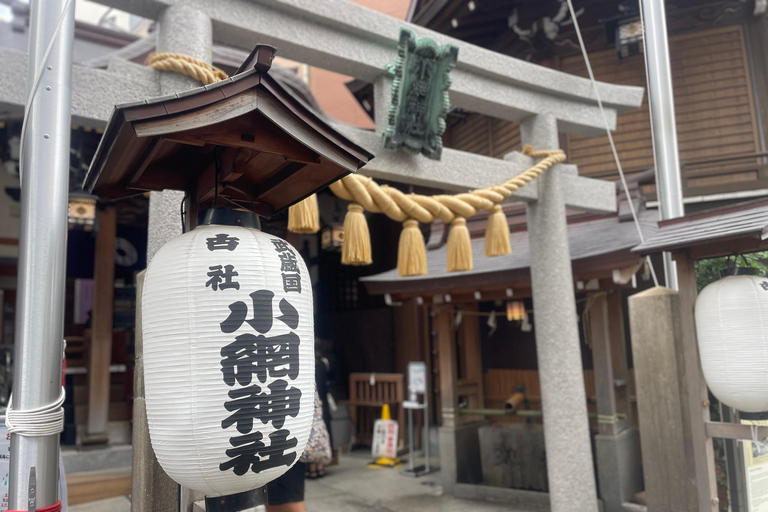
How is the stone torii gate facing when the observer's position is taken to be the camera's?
facing the viewer and to the right of the viewer

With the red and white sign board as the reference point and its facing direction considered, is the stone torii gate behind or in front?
in front

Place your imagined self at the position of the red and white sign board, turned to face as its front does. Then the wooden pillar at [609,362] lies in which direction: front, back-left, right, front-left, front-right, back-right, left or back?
front-left

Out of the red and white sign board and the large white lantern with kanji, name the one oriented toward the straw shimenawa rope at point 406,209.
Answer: the red and white sign board

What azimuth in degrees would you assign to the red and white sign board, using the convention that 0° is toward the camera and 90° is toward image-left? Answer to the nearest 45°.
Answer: approximately 0°

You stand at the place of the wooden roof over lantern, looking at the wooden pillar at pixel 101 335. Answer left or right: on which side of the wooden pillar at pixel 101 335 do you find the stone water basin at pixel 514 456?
right
